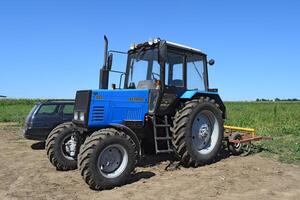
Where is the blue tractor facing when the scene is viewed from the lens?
facing the viewer and to the left of the viewer

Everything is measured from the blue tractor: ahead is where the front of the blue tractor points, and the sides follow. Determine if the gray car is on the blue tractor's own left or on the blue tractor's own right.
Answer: on the blue tractor's own right
